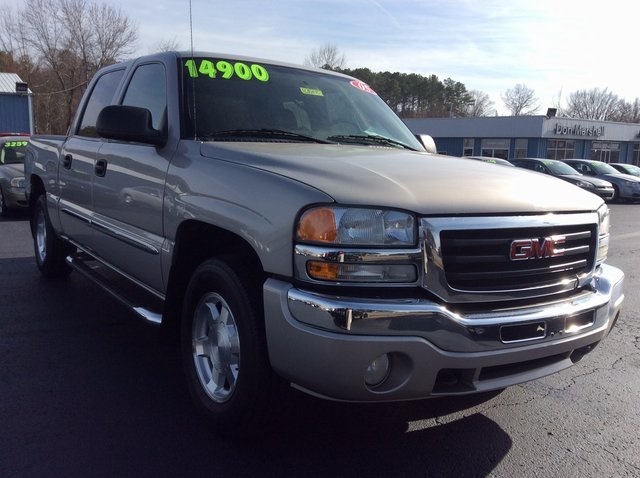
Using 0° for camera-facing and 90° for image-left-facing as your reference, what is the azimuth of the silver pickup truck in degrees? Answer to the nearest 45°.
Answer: approximately 315°

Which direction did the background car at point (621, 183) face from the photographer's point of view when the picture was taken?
facing the viewer and to the right of the viewer

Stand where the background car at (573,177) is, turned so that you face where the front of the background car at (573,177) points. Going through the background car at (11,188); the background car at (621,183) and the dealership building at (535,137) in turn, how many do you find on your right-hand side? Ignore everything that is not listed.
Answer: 1

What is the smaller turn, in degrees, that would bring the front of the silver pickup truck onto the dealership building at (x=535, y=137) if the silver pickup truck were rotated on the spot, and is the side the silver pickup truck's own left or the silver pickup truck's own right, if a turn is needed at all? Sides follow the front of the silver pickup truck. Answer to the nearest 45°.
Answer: approximately 135° to the silver pickup truck's own left

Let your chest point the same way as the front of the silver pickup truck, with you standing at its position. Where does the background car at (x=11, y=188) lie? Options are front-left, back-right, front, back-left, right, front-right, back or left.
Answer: back

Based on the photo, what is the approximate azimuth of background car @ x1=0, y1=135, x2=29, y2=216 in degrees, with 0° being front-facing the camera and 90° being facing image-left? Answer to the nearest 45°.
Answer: approximately 315°

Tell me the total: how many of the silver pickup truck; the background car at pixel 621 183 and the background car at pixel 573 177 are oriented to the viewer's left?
0

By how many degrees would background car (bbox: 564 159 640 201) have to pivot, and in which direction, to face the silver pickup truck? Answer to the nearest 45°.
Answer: approximately 45° to its right

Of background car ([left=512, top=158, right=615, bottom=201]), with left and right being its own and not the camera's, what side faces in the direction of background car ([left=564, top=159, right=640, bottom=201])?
left

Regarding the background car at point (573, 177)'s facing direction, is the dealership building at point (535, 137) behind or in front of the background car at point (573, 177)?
behind

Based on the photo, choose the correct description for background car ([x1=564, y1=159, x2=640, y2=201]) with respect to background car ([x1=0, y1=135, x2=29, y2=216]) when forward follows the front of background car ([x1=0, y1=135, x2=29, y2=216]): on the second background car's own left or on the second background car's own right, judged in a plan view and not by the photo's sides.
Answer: on the second background car's own left

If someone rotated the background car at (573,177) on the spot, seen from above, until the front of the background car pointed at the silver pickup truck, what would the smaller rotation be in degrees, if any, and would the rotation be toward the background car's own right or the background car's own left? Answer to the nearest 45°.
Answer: approximately 45° to the background car's own right
